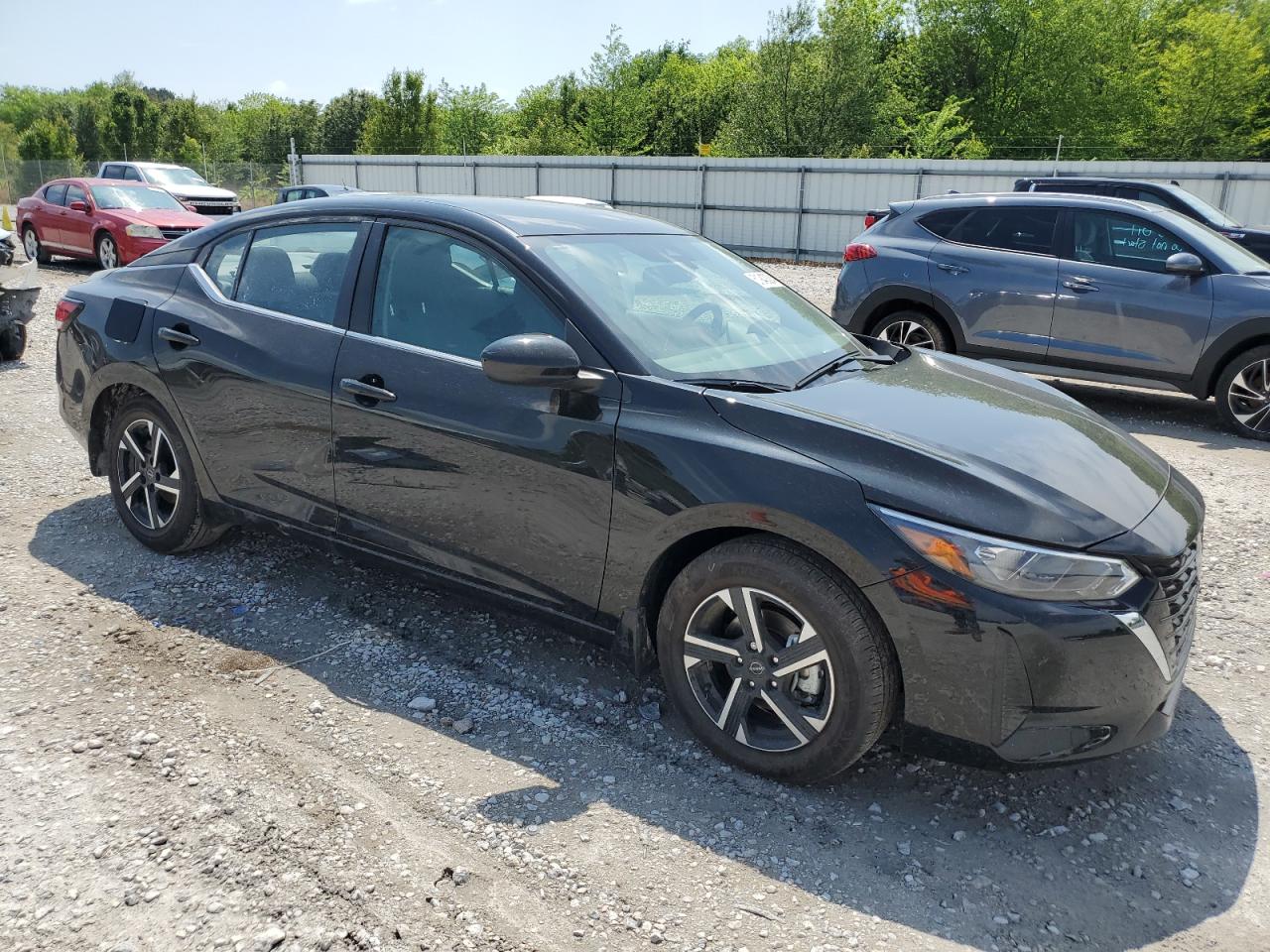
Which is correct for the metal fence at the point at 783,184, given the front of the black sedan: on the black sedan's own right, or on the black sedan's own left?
on the black sedan's own left

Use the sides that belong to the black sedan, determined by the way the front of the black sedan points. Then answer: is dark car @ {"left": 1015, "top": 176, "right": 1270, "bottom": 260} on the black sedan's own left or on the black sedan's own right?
on the black sedan's own left

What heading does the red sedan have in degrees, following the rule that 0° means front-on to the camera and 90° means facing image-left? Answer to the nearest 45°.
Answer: approximately 315°

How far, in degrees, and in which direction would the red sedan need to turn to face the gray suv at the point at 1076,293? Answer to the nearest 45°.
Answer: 0° — it already faces it

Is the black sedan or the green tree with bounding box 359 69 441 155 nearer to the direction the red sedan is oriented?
the black sedan

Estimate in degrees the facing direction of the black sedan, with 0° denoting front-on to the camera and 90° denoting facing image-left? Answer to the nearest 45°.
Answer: approximately 315°

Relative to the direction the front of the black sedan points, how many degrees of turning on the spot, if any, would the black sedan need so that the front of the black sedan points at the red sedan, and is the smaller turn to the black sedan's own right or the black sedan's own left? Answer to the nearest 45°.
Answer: approximately 180°

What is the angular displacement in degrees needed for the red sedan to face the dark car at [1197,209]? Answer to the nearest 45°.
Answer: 0° — it already faces it

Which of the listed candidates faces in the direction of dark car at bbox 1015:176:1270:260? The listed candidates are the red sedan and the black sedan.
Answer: the red sedan
